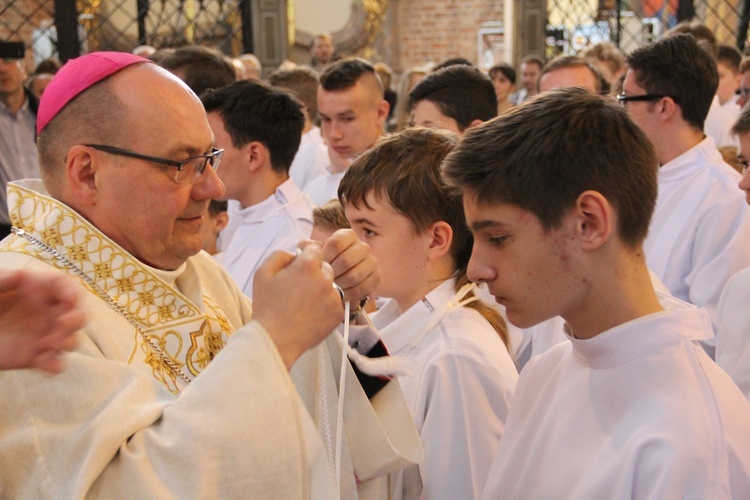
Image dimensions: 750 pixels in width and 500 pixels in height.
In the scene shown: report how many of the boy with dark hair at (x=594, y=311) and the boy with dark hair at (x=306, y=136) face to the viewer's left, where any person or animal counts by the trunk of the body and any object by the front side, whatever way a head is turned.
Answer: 2

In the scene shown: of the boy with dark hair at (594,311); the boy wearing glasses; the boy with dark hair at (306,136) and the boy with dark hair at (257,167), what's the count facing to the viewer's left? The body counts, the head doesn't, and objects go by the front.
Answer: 4

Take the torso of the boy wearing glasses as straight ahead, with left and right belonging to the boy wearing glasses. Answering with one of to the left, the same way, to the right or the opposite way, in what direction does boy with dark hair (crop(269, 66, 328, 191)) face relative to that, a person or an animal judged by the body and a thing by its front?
the same way

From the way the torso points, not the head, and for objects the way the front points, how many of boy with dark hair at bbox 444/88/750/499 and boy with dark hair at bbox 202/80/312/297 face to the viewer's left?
2

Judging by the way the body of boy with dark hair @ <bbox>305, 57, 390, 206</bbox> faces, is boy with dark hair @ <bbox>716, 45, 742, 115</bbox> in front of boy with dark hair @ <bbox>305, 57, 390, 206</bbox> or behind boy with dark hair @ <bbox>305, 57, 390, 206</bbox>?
behind

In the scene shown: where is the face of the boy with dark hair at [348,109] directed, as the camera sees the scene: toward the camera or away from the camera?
toward the camera

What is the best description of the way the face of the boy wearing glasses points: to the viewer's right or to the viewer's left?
to the viewer's left

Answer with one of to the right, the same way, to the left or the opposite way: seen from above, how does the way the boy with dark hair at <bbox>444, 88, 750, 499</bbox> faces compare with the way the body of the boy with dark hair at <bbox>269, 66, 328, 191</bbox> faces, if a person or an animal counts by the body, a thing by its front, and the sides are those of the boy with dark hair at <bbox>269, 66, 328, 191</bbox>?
the same way

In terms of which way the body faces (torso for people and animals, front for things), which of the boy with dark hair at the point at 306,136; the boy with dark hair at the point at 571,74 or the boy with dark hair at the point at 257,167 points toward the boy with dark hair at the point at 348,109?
the boy with dark hair at the point at 571,74

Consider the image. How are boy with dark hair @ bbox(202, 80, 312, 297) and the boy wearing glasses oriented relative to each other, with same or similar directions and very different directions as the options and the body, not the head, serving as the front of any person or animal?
same or similar directions

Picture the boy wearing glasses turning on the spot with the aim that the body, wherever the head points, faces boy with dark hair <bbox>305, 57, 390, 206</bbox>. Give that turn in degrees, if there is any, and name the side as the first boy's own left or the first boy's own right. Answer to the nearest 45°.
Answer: approximately 45° to the first boy's own right

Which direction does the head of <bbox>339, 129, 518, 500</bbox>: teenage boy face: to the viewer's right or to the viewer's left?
to the viewer's left

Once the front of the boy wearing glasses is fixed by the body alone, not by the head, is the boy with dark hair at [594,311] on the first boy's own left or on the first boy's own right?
on the first boy's own left

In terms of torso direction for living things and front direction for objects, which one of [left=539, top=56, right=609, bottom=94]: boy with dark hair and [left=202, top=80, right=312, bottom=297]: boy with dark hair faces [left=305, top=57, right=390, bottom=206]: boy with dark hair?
[left=539, top=56, right=609, bottom=94]: boy with dark hair

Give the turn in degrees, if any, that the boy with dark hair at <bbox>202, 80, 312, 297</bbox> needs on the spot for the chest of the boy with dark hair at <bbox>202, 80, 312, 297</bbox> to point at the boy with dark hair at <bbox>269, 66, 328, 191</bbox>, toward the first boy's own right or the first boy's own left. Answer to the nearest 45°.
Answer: approximately 90° to the first boy's own right

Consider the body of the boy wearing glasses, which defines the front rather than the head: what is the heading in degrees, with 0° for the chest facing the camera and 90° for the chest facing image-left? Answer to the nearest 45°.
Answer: approximately 90°

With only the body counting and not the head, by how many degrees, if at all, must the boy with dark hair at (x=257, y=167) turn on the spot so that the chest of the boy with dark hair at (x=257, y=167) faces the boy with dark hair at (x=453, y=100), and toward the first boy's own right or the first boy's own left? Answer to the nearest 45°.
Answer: approximately 135° to the first boy's own right

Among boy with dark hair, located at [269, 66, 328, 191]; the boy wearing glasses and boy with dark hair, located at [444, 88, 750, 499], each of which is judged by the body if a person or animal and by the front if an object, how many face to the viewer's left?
3
